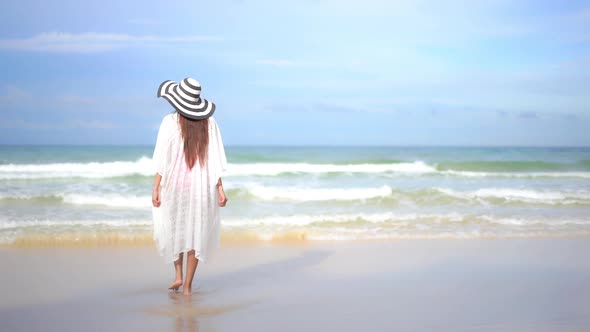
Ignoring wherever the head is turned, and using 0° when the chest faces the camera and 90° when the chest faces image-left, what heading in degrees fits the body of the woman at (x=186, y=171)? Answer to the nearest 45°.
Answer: approximately 180°

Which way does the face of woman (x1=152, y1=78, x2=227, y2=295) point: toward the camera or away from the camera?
away from the camera
